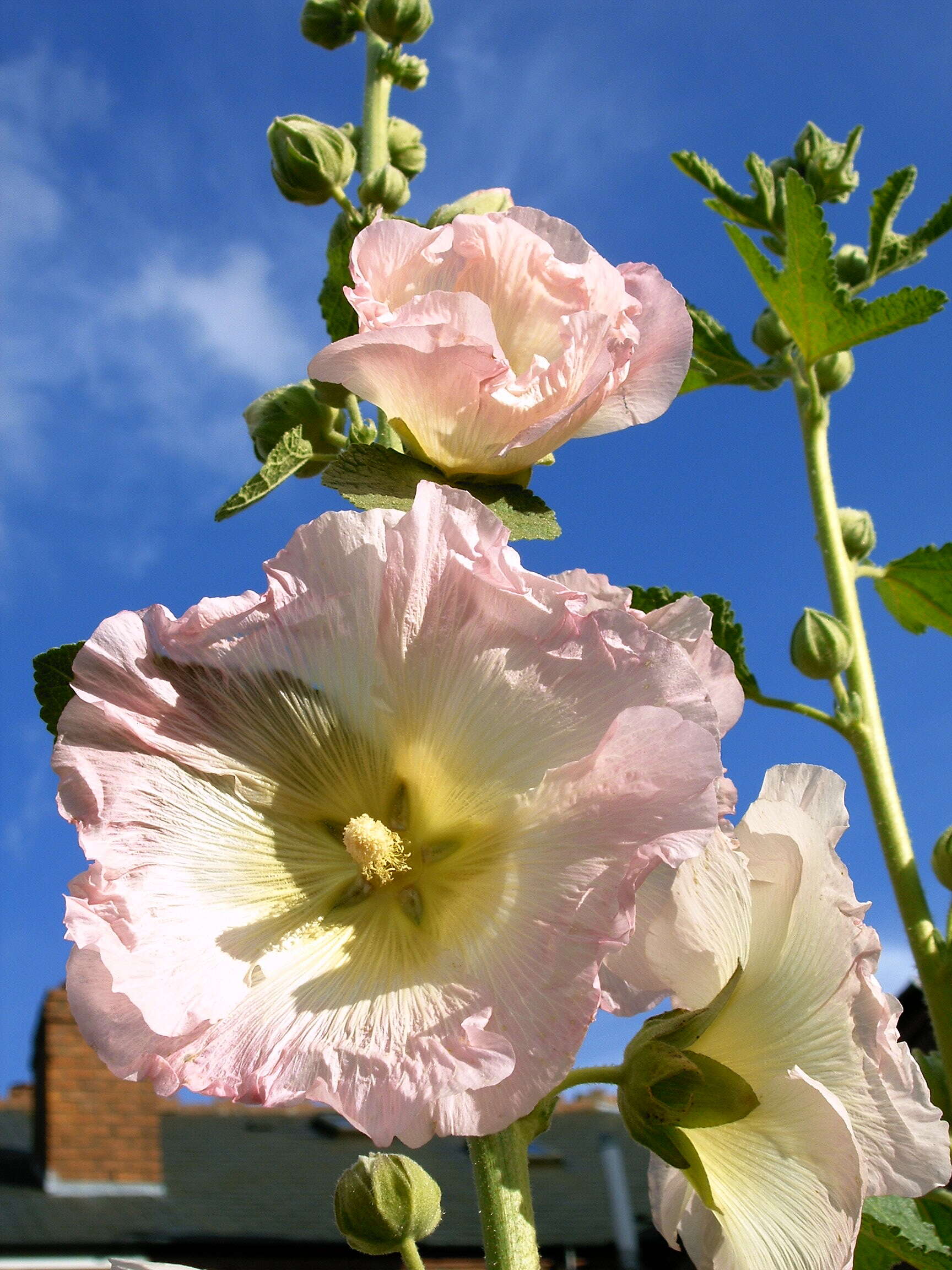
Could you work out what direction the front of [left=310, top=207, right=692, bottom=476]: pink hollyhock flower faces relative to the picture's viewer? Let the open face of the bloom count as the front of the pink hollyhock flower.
facing the viewer
